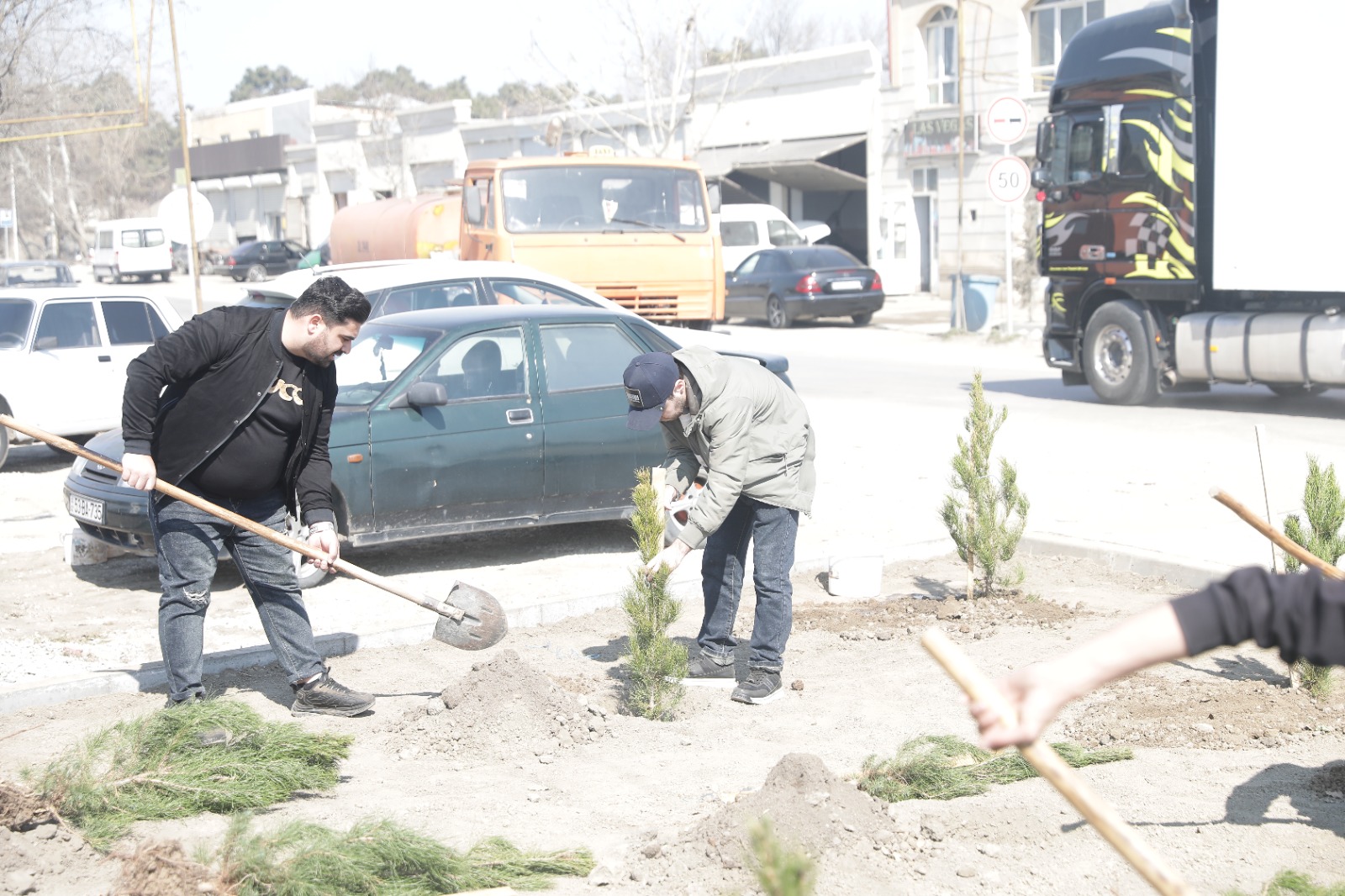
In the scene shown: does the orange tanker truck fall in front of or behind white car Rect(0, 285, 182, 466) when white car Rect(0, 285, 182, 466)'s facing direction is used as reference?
behind

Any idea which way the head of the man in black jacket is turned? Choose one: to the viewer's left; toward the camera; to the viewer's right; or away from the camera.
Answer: to the viewer's right

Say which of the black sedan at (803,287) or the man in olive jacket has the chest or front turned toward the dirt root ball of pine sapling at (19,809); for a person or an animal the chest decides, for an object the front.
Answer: the man in olive jacket

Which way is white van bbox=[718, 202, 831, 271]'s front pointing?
to the viewer's right

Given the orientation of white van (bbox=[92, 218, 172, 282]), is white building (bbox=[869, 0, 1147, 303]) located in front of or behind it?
behind

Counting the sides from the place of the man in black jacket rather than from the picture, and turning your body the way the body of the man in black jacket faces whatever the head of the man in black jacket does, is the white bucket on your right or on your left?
on your left

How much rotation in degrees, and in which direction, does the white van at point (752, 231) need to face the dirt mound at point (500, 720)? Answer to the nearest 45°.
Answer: approximately 90° to its right

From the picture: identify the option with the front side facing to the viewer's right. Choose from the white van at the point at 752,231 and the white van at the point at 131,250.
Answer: the white van at the point at 752,231

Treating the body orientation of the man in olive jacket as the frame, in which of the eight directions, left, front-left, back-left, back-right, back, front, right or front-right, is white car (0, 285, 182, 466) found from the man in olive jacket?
right

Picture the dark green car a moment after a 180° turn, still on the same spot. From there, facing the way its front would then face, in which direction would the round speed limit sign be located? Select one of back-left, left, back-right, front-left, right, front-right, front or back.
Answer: front

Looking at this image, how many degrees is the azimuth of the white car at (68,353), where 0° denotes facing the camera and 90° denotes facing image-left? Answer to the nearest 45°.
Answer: approximately 45°

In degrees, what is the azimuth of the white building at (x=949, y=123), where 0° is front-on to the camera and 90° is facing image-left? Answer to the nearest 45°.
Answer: approximately 45°

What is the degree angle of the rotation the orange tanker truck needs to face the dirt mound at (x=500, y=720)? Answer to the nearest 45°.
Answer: approximately 45° to its right

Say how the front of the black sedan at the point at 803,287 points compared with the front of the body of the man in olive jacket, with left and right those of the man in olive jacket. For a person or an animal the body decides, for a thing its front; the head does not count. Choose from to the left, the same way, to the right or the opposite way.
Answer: to the right

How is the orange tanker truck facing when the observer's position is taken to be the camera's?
facing the viewer and to the right of the viewer

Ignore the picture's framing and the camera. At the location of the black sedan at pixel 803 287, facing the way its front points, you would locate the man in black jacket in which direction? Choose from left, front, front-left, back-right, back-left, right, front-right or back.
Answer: back-left

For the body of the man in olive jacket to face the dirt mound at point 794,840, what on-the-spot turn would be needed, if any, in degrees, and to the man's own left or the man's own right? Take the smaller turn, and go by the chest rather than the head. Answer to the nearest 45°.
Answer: approximately 45° to the man's own left

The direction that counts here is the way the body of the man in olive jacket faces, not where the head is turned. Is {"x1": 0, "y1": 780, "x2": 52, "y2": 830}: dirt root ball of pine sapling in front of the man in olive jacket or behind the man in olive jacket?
in front
